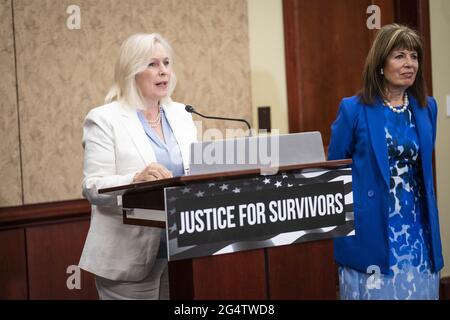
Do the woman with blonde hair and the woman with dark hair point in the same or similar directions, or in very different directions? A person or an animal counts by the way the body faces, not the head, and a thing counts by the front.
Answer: same or similar directions

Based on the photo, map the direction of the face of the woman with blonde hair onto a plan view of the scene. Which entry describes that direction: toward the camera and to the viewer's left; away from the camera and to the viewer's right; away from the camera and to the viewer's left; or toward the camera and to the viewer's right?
toward the camera and to the viewer's right

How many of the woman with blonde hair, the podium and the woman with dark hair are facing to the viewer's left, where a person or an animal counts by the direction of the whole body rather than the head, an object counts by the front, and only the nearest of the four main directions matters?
0

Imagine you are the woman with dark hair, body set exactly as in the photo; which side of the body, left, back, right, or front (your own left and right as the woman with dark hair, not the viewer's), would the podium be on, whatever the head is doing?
right

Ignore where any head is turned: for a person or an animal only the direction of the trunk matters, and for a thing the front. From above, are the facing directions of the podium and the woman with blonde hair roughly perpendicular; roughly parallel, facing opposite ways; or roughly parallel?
roughly parallel

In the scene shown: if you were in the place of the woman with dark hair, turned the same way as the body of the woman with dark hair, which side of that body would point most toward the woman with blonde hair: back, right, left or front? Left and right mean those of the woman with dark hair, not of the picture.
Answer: right

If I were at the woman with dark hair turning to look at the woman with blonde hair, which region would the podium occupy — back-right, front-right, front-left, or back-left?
front-left

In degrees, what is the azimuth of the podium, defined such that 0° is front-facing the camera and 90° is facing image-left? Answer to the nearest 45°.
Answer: approximately 315°

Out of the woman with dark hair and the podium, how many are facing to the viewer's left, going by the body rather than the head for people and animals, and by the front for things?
0

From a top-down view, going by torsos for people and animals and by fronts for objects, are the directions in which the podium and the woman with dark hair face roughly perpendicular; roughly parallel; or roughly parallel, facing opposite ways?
roughly parallel
